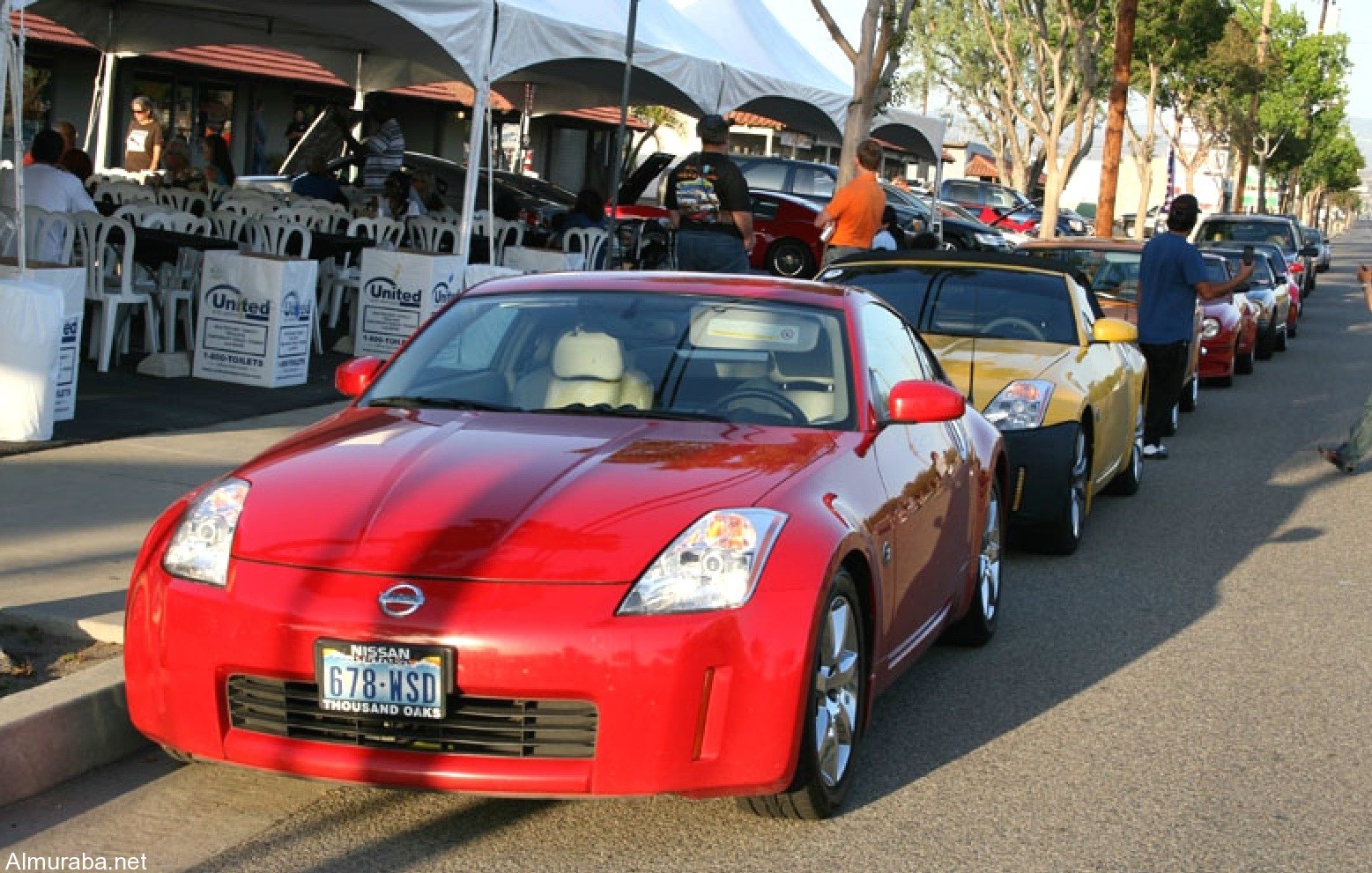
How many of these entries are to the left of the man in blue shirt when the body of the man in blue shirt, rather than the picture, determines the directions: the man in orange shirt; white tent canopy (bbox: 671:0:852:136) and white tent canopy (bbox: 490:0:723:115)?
3

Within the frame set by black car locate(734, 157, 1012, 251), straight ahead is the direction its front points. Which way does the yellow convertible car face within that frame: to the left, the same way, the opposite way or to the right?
to the right

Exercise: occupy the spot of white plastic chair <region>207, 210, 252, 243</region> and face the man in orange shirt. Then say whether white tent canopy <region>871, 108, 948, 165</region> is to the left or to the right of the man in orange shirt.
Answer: left

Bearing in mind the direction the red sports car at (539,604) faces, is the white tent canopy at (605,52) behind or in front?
behind

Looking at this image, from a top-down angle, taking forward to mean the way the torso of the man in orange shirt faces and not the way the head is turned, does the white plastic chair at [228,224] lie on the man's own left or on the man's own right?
on the man's own left

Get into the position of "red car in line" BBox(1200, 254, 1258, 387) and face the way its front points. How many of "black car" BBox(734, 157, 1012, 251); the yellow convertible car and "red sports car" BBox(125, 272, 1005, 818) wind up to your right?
1

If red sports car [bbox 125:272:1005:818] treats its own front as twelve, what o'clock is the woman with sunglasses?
The woman with sunglasses is roughly at 4 o'clock from the red sports car.

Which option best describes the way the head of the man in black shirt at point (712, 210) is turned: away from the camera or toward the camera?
away from the camera

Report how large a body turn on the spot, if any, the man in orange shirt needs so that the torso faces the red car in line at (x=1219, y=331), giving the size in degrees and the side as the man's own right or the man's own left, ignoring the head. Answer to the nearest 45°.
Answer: approximately 90° to the man's own right

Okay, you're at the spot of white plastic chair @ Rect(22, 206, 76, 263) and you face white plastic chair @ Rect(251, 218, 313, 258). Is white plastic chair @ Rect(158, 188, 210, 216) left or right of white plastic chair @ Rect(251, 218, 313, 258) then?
left

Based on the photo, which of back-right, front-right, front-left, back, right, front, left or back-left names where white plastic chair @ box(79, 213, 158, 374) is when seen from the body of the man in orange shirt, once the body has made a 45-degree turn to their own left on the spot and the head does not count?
front-left
